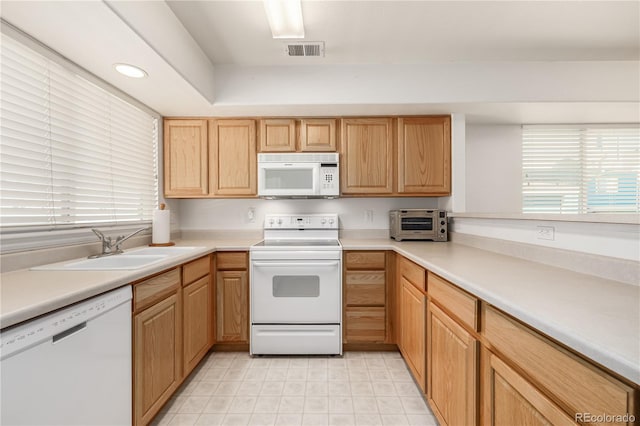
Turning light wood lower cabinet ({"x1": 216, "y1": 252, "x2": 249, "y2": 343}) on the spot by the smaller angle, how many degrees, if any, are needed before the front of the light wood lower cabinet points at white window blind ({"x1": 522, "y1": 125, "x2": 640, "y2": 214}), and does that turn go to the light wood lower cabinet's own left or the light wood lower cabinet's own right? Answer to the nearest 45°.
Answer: approximately 90° to the light wood lower cabinet's own left

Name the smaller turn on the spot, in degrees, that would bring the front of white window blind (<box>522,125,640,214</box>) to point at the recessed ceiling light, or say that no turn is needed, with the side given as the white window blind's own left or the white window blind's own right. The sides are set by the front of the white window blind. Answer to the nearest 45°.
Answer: approximately 45° to the white window blind's own right

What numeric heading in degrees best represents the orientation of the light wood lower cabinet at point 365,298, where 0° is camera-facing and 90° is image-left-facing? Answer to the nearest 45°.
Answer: approximately 0°

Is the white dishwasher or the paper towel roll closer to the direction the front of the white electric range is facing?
the white dishwasher

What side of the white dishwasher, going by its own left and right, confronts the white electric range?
left

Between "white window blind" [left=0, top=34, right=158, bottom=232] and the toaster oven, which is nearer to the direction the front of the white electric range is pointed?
the white window blind

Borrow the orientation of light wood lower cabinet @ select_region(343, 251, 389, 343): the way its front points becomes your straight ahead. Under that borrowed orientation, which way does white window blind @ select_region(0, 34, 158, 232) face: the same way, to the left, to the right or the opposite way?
to the left

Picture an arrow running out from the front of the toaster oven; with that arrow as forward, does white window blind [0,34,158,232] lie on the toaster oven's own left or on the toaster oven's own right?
on the toaster oven's own right

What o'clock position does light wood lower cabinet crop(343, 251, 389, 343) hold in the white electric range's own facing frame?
The light wood lower cabinet is roughly at 9 o'clock from the white electric range.

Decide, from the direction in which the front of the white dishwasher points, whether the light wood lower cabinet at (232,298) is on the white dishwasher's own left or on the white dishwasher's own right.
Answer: on the white dishwasher's own left
